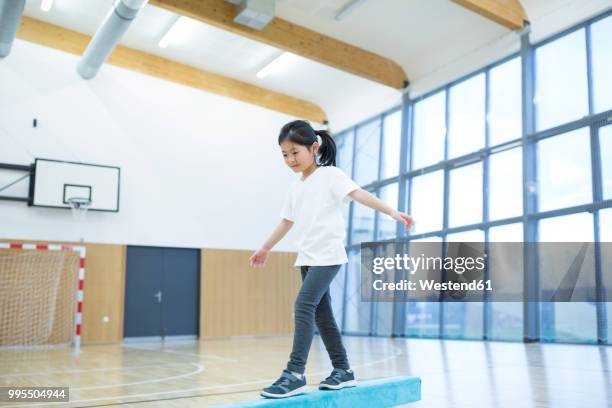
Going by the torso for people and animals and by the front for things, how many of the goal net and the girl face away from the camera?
0

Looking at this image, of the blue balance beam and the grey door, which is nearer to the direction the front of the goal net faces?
the blue balance beam

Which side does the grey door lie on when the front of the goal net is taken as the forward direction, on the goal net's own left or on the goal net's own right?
on the goal net's own left

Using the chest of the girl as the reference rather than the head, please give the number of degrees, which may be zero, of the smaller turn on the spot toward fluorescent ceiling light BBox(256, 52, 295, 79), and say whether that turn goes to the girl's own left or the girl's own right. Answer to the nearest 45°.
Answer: approximately 135° to the girl's own right

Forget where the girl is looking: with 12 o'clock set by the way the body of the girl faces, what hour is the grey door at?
The grey door is roughly at 4 o'clock from the girl.

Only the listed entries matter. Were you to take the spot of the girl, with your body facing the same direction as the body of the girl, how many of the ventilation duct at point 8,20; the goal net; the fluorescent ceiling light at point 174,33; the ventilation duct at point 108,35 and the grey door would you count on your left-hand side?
0

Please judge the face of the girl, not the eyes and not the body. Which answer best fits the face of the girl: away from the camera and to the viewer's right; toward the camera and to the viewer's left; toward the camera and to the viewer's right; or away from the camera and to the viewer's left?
toward the camera and to the viewer's left

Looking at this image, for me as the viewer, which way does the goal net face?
facing the viewer

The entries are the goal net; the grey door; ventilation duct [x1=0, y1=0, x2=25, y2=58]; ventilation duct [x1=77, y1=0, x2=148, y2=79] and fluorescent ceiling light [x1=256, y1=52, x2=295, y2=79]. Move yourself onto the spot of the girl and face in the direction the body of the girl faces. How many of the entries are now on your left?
0

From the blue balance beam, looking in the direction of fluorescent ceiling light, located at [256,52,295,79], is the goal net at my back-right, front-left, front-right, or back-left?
front-left

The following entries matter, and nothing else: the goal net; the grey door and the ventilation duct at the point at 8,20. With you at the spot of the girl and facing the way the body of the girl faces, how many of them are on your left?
0

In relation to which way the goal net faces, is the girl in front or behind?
in front

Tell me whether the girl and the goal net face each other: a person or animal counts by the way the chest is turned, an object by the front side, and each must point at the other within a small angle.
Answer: no
